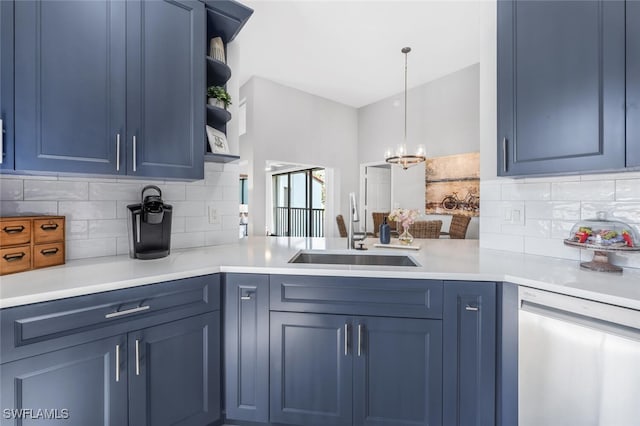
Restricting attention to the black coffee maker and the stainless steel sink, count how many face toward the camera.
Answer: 2

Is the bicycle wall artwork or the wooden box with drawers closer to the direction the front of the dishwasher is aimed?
the wooden box with drawers

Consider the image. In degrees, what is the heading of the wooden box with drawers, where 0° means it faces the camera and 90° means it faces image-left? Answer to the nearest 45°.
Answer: approximately 315°

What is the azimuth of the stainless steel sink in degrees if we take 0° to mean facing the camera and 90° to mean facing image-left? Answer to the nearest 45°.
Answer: approximately 0°

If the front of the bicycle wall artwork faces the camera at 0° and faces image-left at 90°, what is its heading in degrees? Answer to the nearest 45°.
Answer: approximately 45°

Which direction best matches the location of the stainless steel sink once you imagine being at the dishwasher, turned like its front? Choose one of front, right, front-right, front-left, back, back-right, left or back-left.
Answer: front-right

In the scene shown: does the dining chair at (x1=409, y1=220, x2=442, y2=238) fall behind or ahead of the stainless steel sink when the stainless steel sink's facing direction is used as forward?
behind

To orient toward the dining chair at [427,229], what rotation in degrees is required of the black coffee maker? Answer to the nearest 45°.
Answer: approximately 90° to its left
